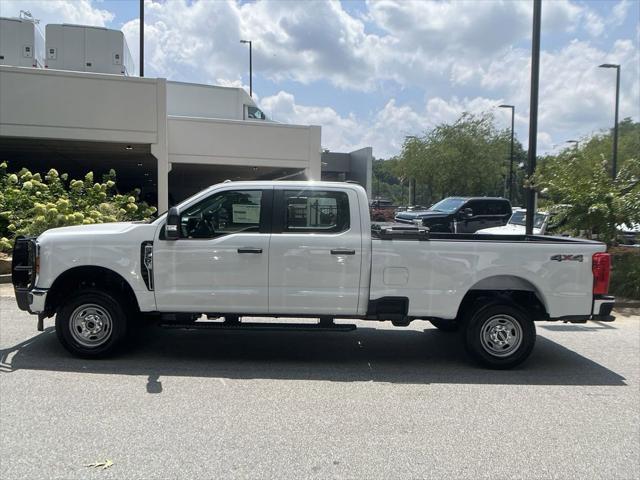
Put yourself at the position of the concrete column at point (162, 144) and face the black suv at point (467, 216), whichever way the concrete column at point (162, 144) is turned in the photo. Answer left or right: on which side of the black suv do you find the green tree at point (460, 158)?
left

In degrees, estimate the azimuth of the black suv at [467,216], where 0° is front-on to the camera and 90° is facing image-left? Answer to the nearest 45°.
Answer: approximately 45°

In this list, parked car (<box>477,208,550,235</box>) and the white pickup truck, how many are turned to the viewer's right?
0

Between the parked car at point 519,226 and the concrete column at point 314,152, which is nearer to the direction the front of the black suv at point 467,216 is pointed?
the concrete column

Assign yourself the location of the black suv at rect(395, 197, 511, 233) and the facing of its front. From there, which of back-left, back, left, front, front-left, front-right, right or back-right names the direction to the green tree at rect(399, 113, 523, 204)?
back-right

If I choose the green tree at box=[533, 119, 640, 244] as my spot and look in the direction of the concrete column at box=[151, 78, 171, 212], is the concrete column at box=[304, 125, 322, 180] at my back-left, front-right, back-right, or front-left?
front-right

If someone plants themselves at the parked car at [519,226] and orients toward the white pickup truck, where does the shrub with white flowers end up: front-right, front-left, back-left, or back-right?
front-right

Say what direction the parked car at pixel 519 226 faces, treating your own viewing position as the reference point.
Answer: facing the viewer and to the left of the viewer

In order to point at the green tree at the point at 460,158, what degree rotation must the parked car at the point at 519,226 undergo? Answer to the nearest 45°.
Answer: approximately 135° to its right

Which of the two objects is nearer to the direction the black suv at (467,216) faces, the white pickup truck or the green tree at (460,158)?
the white pickup truck

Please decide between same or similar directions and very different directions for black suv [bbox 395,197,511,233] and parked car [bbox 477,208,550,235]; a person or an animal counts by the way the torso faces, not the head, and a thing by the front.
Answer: same or similar directions

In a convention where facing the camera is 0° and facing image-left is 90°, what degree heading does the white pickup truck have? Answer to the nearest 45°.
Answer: approximately 90°

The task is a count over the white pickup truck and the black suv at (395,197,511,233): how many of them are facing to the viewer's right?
0
